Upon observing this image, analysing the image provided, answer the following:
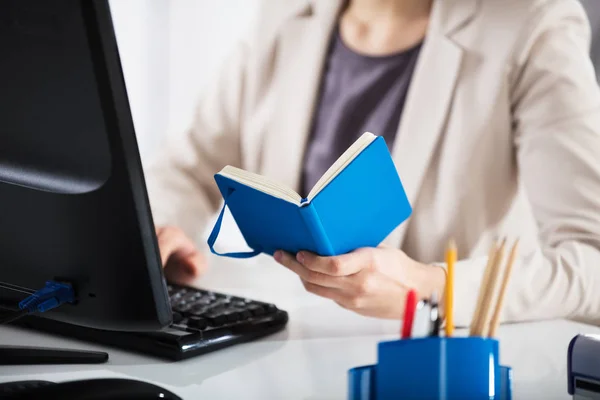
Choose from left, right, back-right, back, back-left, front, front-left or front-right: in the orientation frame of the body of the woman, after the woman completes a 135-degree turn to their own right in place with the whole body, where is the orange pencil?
back

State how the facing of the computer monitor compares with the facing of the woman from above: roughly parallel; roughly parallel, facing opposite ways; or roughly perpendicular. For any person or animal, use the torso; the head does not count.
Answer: roughly parallel, facing opposite ways

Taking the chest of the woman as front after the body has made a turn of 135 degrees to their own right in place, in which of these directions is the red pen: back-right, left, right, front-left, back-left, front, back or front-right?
back

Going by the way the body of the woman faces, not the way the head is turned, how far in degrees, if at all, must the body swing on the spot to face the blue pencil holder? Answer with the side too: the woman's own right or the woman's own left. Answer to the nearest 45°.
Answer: approximately 45° to the woman's own left

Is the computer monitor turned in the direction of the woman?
yes

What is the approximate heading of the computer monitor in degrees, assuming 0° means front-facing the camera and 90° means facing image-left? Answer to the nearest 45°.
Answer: approximately 225°
